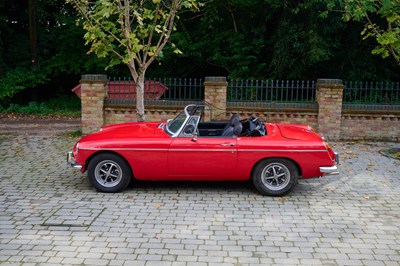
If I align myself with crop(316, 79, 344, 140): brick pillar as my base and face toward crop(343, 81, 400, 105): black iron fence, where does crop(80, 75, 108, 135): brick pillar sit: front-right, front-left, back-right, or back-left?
back-left

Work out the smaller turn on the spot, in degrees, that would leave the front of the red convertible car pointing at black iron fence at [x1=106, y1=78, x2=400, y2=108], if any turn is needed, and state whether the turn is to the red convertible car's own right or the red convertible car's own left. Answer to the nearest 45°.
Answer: approximately 90° to the red convertible car's own right

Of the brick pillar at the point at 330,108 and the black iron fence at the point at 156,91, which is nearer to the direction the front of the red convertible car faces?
the black iron fence

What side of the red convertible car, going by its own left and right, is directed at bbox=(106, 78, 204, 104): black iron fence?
right

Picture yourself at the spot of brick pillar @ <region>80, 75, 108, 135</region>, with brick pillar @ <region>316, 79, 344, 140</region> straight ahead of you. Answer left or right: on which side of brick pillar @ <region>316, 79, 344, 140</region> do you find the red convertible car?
right

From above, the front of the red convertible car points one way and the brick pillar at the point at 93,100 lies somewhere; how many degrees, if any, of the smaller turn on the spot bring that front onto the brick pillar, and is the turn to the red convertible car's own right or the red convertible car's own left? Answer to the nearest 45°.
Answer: approximately 45° to the red convertible car's own right

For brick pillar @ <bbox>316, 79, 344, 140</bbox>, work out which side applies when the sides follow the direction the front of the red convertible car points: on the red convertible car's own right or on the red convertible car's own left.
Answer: on the red convertible car's own right

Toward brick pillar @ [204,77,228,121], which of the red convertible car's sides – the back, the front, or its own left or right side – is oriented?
right

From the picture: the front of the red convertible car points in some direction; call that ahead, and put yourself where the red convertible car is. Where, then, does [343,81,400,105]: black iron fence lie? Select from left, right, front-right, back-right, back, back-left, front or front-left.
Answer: back-right

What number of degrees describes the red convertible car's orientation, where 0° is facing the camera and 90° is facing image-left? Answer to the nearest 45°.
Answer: approximately 90°
